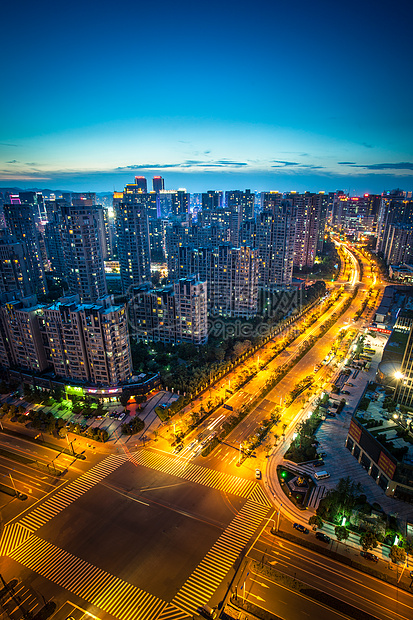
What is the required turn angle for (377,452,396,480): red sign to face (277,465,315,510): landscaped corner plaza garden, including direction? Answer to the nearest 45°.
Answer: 0° — it already faces it

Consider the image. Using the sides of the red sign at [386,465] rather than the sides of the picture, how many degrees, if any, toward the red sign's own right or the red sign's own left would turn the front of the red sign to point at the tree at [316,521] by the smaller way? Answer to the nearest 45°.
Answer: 0° — it already faces it

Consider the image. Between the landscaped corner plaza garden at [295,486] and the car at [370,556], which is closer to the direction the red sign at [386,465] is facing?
the landscaped corner plaza garden

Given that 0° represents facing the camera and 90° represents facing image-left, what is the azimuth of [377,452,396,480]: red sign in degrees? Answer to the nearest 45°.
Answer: approximately 45°

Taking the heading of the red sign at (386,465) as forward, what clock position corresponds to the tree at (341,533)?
The tree is roughly at 11 o'clock from the red sign.

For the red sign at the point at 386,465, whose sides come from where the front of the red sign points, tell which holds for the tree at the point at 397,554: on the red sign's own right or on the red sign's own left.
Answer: on the red sign's own left

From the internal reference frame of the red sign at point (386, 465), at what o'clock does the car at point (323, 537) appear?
The car is roughly at 11 o'clock from the red sign.

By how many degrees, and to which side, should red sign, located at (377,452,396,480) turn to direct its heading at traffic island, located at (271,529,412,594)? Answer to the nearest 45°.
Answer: approximately 45° to its left

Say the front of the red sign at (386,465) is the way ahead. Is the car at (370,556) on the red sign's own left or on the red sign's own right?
on the red sign's own left

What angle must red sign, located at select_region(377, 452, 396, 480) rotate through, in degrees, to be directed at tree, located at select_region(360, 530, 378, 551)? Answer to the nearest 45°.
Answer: approximately 45° to its left
